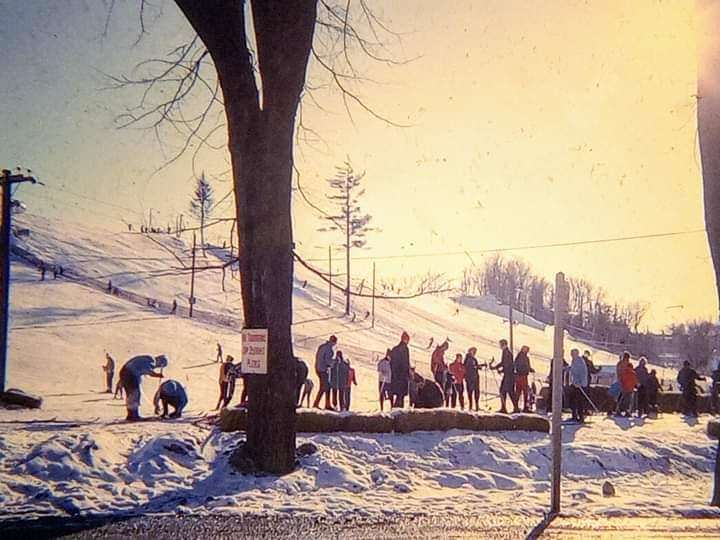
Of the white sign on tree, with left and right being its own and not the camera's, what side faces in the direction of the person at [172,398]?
back

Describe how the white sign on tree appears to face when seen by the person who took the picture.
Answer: facing the viewer

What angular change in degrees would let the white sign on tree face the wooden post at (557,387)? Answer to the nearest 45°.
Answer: approximately 45° to its left

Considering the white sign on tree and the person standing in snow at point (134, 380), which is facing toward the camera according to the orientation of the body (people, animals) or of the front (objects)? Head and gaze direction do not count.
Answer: the white sign on tree

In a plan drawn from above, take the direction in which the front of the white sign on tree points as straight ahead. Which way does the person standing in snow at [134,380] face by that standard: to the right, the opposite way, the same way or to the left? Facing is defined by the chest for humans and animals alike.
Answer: to the left

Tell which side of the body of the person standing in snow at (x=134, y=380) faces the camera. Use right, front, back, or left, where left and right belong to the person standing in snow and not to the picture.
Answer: right

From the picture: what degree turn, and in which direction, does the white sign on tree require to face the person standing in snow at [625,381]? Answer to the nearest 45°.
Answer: approximately 135° to its left

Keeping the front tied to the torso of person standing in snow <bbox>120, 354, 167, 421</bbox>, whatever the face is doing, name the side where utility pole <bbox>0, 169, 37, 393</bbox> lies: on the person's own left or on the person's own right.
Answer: on the person's own left

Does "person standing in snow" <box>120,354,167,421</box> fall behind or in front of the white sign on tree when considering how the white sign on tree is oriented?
behind

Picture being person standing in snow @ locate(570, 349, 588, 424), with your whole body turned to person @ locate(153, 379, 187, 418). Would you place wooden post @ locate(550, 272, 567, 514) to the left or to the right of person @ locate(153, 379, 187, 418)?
left

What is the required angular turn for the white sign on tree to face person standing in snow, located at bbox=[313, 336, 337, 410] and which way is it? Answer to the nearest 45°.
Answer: approximately 180°

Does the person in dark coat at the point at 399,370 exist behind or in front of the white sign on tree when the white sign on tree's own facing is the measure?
behind

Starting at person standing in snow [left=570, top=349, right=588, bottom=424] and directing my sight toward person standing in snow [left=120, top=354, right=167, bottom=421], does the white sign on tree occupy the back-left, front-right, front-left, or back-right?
front-left

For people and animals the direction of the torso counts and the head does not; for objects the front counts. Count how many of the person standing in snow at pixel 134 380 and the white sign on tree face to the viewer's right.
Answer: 1
